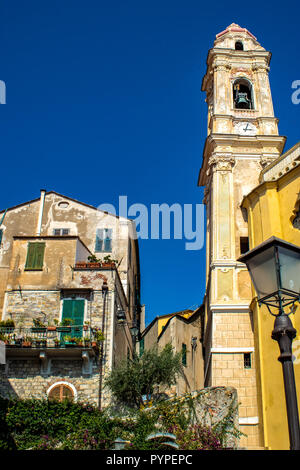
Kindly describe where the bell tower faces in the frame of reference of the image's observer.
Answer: facing the viewer

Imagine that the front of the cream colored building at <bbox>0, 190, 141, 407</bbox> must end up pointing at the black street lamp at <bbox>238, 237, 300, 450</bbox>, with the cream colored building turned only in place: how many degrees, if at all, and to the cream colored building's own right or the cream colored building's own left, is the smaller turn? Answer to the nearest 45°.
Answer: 0° — it already faces it

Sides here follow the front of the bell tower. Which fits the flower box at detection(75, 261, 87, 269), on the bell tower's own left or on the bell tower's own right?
on the bell tower's own right

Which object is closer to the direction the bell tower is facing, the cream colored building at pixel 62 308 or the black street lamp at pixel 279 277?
the black street lamp

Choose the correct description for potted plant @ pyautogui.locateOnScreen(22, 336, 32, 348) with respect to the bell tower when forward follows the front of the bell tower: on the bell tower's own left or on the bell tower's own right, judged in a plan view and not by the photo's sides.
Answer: on the bell tower's own right

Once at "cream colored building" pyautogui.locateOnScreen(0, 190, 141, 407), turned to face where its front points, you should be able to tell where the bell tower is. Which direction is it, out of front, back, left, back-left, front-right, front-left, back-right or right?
left

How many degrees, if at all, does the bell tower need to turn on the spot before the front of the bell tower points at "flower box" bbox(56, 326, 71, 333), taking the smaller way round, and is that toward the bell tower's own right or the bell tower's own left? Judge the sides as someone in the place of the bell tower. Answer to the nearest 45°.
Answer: approximately 45° to the bell tower's own right

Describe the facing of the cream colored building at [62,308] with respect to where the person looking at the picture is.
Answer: facing the viewer
